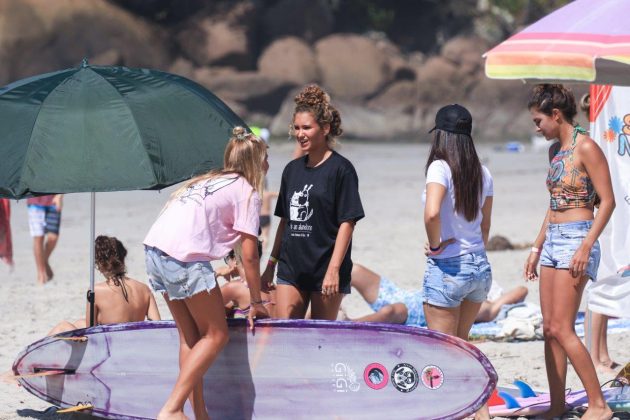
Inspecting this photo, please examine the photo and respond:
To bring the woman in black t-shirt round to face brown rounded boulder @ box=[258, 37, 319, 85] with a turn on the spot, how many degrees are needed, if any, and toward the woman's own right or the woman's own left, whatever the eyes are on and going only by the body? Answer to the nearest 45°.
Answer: approximately 135° to the woman's own right

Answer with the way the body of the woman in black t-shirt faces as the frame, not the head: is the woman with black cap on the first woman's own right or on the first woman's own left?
on the first woman's own left

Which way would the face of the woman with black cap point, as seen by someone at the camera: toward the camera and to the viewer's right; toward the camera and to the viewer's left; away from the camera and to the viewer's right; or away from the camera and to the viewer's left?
away from the camera and to the viewer's left

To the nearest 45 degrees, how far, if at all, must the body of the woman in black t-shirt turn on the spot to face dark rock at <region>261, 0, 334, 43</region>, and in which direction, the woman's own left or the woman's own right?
approximately 135° to the woman's own right

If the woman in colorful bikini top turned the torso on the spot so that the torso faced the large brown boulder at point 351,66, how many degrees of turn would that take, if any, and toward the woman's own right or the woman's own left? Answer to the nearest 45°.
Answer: approximately 135° to the woman's own right

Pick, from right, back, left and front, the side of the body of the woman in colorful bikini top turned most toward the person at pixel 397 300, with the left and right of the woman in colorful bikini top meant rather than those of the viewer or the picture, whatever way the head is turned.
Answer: right

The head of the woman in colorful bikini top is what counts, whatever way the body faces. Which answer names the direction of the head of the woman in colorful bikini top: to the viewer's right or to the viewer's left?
to the viewer's left

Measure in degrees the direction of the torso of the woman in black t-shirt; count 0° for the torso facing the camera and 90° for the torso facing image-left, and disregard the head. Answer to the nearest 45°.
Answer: approximately 45°

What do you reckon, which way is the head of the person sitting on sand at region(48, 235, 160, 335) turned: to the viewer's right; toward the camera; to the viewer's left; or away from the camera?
away from the camera

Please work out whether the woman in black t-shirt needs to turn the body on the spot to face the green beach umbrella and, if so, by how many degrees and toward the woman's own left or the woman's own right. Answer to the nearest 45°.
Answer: approximately 45° to the woman's own right

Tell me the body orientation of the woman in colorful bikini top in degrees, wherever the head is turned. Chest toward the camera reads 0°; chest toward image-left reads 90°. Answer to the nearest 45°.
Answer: approximately 45°

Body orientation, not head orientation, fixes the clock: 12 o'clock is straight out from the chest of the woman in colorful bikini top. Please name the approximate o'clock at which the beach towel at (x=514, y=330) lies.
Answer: The beach towel is roughly at 4 o'clock from the woman in colorful bikini top.

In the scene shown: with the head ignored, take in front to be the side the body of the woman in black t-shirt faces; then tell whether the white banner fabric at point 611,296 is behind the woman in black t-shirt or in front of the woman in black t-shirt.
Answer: behind
